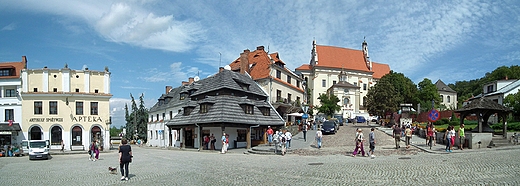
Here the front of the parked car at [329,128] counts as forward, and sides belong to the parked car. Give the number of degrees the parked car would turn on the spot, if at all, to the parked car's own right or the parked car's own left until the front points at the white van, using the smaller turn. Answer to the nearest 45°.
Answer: approximately 45° to the parked car's own right

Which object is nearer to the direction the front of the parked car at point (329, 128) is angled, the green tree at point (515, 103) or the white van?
the white van

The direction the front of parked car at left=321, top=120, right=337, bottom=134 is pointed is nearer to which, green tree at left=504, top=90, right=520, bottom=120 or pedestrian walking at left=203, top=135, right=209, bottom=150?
the pedestrian walking

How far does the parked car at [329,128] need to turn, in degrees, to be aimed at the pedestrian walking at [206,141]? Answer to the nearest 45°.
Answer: approximately 45° to its right

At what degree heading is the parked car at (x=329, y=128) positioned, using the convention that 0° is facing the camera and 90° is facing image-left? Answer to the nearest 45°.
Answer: approximately 0°
